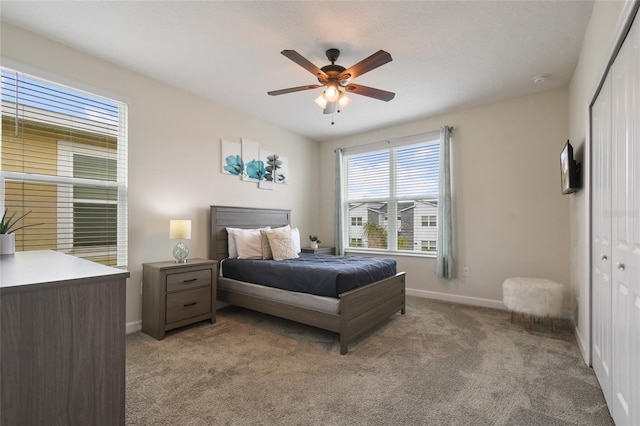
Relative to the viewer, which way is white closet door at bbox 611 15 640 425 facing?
to the viewer's left

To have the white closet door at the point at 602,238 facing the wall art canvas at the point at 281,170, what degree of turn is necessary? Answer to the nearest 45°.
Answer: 0° — it already faces it

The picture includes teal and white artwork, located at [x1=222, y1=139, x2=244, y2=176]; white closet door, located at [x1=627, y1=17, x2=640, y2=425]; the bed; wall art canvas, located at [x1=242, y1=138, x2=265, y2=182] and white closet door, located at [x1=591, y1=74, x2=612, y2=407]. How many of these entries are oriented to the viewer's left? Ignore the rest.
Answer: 2

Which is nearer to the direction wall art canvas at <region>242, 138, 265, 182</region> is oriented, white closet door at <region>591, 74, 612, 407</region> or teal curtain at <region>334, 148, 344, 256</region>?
the white closet door

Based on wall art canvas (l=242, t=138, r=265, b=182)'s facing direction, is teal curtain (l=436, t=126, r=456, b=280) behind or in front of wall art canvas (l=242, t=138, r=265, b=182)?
in front

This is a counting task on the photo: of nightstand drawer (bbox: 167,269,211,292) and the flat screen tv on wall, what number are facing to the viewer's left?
1

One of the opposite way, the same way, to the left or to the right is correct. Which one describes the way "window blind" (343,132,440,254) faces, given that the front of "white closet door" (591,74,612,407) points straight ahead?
to the left

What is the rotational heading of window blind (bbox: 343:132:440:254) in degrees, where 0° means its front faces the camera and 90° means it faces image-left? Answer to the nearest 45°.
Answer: approximately 45°

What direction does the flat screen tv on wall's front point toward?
to the viewer's left

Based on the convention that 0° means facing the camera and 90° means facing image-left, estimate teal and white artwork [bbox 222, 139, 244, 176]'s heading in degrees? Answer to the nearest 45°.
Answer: approximately 315°
